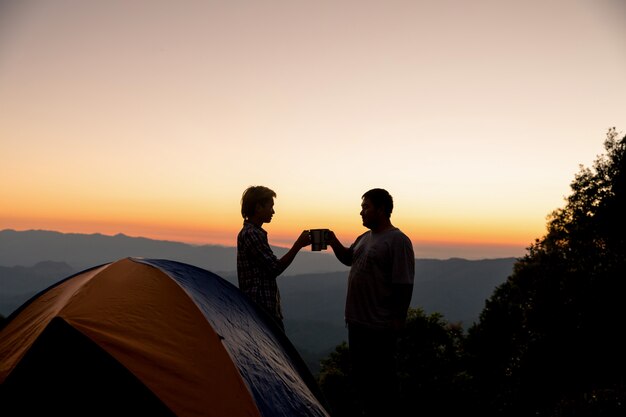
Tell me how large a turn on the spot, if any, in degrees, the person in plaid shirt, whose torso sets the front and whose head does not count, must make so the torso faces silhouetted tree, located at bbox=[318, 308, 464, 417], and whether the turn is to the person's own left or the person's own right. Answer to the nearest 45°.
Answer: approximately 45° to the person's own left

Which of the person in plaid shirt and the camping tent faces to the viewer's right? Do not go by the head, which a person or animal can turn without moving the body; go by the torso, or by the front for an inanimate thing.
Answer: the person in plaid shirt

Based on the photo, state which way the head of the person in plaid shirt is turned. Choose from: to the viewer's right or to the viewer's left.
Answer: to the viewer's right

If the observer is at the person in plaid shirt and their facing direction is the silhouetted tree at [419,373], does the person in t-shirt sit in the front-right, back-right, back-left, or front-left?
front-right

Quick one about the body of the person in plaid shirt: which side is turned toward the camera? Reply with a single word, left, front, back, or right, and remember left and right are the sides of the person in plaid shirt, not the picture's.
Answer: right

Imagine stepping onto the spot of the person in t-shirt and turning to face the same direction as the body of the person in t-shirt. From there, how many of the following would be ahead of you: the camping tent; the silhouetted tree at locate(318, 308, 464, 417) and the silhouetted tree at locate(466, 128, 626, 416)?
1

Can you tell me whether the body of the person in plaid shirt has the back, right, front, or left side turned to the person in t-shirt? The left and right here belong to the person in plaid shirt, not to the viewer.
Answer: front

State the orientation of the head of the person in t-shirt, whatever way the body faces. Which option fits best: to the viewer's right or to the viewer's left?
to the viewer's left

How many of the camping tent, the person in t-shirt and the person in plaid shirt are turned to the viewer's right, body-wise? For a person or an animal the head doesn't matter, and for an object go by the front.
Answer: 1

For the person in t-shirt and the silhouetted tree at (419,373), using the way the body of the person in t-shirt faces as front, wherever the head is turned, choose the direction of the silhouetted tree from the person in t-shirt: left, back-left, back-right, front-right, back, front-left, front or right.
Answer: back-right

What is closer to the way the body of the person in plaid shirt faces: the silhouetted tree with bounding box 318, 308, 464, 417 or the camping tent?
the silhouetted tree

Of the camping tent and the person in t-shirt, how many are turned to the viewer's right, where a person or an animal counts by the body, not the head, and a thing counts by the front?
0

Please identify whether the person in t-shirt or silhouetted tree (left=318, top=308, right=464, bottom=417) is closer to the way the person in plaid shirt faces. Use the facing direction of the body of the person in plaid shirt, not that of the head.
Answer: the person in t-shirt

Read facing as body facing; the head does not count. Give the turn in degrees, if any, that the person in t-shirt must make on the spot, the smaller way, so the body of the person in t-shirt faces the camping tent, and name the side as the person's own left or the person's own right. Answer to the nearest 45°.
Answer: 0° — they already face it

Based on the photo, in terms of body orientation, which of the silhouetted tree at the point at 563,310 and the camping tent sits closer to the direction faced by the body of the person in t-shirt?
the camping tent

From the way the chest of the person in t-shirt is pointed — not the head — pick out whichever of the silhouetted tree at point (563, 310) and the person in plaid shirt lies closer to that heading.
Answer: the person in plaid shirt

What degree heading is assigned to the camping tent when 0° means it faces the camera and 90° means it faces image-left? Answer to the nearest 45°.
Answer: approximately 45°

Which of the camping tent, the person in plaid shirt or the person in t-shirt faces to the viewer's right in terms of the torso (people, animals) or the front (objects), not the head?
the person in plaid shirt

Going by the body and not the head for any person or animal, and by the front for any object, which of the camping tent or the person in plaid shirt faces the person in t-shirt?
the person in plaid shirt

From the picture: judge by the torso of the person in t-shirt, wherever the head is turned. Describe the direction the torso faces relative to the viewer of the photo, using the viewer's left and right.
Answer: facing the viewer and to the left of the viewer
